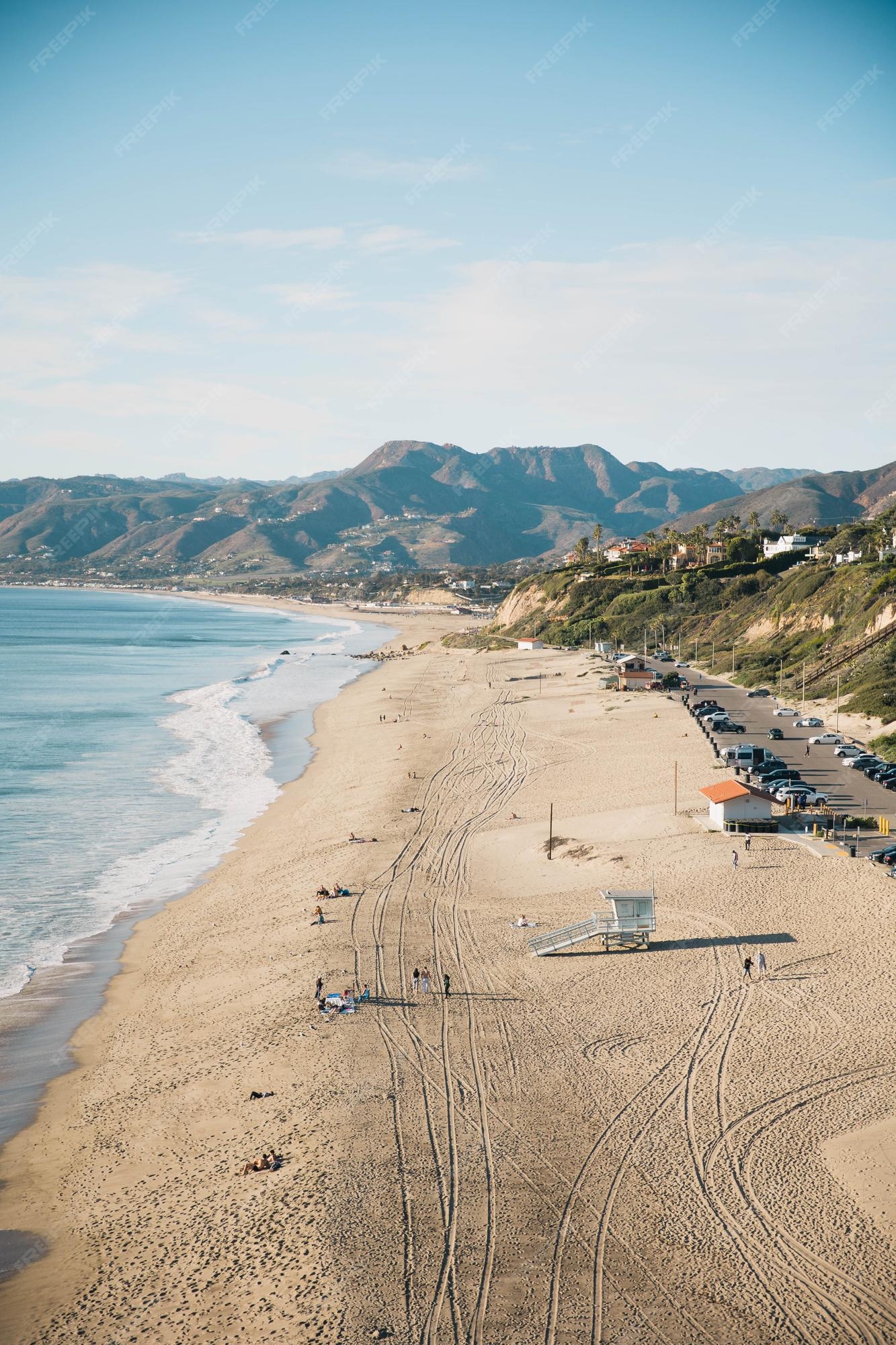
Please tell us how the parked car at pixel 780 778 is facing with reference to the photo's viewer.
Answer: facing to the left of the viewer

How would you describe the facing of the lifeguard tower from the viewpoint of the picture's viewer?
facing to the left of the viewer

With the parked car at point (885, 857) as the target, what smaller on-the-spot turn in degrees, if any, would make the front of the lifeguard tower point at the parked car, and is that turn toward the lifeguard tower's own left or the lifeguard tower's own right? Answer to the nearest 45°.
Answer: approximately 135° to the lifeguard tower's own right
